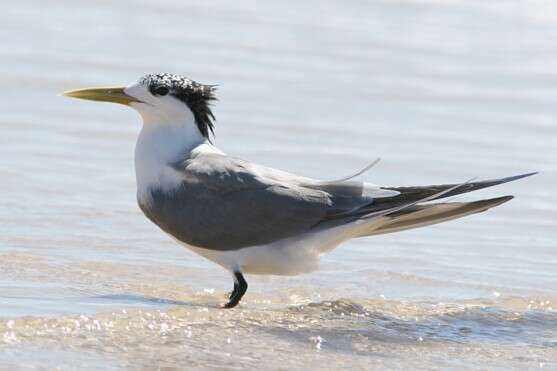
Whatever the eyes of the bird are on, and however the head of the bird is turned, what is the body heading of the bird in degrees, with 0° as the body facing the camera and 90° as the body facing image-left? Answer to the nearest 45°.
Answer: approximately 90°
